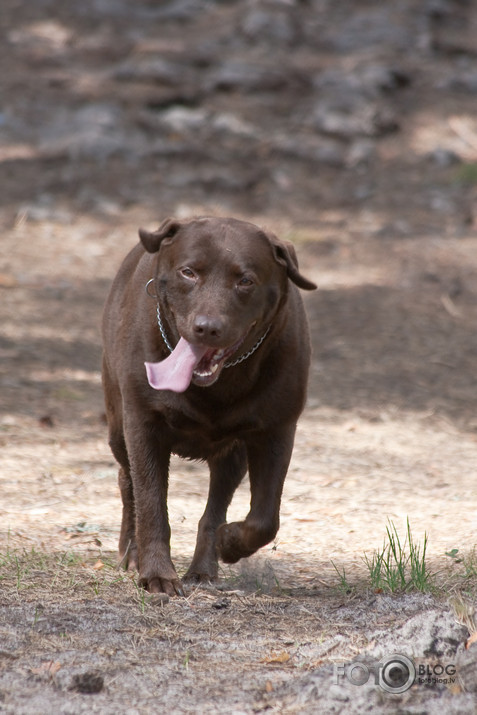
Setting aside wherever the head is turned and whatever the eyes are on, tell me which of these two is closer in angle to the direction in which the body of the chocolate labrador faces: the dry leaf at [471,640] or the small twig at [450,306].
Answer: the dry leaf

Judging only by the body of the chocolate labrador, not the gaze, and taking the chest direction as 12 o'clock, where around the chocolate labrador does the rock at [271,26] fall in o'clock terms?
The rock is roughly at 6 o'clock from the chocolate labrador.

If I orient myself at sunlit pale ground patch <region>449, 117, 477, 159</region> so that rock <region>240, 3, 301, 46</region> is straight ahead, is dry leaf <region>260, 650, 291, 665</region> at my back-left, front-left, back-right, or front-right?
back-left

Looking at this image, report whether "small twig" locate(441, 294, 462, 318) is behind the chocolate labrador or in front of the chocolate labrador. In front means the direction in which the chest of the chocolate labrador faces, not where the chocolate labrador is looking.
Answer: behind

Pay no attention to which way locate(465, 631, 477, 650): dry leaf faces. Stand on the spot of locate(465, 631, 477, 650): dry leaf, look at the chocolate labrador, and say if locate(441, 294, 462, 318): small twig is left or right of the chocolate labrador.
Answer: right

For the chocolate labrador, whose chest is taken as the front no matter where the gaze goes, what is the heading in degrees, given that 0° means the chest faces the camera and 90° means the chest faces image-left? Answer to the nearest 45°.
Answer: approximately 0°

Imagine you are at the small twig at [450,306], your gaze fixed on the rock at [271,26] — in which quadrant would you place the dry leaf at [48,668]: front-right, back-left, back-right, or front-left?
back-left

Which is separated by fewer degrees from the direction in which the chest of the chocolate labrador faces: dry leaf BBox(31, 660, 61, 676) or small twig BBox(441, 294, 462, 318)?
the dry leaf
